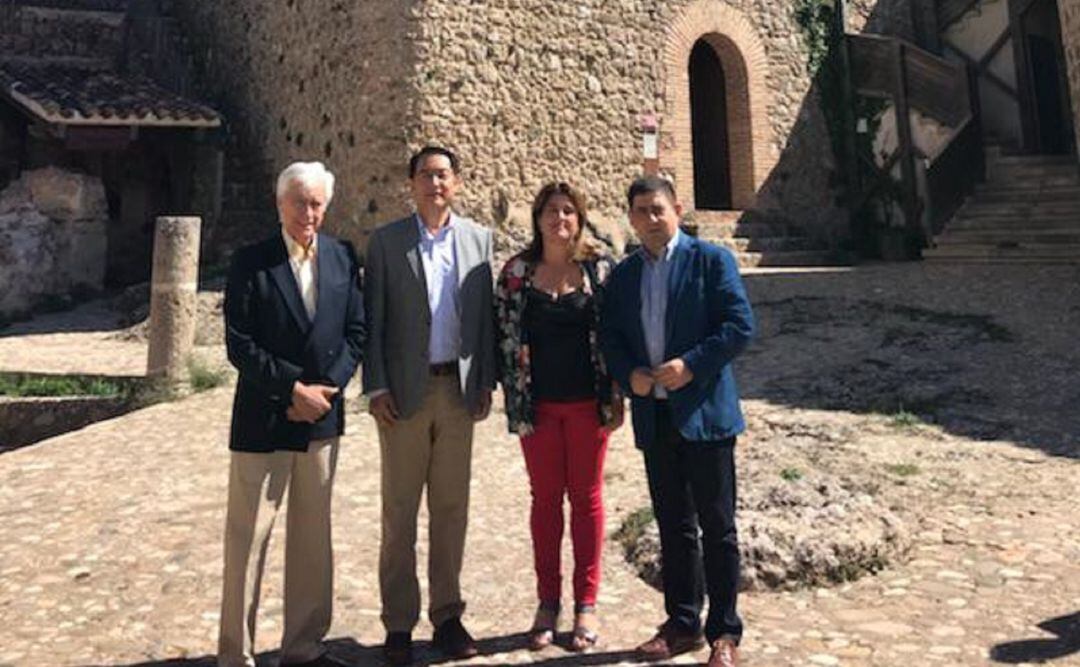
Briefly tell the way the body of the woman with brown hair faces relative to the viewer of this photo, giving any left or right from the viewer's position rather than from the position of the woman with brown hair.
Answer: facing the viewer

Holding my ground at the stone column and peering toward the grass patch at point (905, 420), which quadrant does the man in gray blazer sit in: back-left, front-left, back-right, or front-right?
front-right

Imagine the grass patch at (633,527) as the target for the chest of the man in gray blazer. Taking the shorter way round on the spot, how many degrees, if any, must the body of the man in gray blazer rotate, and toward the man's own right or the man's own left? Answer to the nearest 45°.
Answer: approximately 135° to the man's own left

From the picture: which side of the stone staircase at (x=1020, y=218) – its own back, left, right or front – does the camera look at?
front

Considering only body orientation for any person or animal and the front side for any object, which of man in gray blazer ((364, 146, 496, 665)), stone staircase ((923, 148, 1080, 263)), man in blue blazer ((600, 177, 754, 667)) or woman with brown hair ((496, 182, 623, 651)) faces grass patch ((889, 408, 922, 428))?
the stone staircase

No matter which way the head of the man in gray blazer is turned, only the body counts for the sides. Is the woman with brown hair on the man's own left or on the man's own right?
on the man's own left

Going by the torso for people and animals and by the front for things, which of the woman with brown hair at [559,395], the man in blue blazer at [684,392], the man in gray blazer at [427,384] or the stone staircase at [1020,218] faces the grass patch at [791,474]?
the stone staircase

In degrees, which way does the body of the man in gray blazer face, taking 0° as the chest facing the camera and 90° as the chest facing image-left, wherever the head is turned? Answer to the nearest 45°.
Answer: approximately 0°

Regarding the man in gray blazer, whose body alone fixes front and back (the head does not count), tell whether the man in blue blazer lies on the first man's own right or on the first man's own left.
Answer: on the first man's own left

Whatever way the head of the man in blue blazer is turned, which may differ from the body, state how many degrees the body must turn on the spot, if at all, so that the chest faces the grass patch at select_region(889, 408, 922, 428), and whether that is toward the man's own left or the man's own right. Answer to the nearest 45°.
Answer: approximately 180°

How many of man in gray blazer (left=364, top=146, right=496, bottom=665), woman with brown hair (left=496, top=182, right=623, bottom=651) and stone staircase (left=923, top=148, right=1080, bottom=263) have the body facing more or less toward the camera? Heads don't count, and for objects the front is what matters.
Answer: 3

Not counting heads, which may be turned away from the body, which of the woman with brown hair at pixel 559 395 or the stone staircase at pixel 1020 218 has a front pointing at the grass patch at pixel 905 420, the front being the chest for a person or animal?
the stone staircase

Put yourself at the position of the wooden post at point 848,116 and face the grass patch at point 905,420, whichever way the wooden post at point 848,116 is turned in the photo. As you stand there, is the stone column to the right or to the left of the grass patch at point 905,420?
right

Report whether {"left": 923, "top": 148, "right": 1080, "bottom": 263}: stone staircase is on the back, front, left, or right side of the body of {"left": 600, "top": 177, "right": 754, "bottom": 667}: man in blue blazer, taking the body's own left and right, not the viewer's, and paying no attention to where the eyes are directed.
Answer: back

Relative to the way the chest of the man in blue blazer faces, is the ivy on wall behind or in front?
behind

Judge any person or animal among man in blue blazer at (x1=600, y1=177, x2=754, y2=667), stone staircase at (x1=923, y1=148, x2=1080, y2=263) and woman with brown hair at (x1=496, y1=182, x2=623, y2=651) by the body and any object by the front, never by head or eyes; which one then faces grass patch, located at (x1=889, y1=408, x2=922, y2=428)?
the stone staircase

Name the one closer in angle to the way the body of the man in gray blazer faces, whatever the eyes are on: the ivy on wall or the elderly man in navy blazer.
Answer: the elderly man in navy blazer
